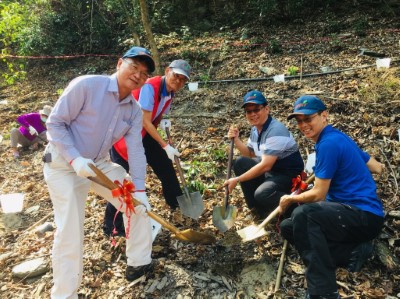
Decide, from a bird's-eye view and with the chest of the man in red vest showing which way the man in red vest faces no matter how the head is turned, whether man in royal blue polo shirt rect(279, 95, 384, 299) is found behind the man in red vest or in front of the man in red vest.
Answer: in front

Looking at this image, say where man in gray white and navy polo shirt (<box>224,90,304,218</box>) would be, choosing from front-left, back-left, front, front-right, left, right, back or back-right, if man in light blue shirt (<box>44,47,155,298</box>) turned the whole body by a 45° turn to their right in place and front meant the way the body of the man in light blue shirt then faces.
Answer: left

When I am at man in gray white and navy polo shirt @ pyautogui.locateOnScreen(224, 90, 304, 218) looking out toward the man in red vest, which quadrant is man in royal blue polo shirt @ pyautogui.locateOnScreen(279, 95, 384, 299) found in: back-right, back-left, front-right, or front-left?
back-left

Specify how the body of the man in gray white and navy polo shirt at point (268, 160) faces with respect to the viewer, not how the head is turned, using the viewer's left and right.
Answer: facing the viewer and to the left of the viewer

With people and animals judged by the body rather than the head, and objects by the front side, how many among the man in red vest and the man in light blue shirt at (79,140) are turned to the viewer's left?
0

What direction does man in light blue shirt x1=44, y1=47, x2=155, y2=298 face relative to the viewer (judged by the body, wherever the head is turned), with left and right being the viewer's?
facing the viewer and to the right of the viewer

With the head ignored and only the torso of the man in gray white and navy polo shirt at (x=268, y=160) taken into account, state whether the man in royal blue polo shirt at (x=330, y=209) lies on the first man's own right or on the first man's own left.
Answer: on the first man's own left

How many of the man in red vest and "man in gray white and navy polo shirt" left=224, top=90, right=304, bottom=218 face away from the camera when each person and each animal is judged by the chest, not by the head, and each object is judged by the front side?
0
